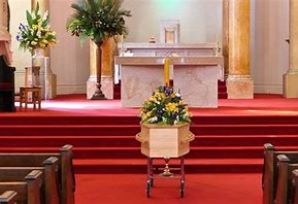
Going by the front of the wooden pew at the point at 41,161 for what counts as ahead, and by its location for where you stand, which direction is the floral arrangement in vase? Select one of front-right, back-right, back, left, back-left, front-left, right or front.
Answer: front

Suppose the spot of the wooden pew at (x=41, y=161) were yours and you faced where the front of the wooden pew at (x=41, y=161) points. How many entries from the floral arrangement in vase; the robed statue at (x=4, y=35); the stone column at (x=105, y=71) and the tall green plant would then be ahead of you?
4

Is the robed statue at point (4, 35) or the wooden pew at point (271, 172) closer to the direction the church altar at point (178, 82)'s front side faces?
the wooden pew

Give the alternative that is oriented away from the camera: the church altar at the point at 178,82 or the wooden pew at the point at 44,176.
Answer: the wooden pew

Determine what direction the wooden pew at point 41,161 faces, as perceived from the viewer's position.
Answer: facing away from the viewer

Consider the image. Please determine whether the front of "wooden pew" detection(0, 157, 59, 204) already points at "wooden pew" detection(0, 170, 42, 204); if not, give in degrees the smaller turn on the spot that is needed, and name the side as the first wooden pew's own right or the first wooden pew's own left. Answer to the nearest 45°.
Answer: approximately 180°

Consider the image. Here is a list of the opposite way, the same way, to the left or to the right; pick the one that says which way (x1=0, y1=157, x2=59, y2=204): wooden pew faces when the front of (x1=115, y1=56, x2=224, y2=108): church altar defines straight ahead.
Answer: the opposite way

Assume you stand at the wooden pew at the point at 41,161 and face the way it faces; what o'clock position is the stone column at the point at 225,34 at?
The stone column is roughly at 1 o'clock from the wooden pew.

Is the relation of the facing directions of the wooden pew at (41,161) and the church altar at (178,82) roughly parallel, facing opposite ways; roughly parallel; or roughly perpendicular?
roughly parallel, facing opposite ways

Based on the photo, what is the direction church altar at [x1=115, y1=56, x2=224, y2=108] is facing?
toward the camera

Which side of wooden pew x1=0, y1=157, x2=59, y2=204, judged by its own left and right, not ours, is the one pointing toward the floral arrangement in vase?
front

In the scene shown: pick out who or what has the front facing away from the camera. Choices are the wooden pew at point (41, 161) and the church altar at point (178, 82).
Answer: the wooden pew

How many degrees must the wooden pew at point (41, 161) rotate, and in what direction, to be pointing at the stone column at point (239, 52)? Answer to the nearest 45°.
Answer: approximately 45° to its right

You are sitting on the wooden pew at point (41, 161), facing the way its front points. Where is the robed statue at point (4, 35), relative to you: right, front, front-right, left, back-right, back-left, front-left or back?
front

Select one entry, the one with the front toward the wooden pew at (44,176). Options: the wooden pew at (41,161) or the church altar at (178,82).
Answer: the church altar

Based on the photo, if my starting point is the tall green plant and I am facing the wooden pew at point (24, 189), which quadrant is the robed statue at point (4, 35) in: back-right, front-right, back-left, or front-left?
front-right

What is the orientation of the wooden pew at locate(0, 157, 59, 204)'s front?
away from the camera

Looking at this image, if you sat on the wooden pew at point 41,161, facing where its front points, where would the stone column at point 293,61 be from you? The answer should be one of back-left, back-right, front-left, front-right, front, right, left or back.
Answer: front-right

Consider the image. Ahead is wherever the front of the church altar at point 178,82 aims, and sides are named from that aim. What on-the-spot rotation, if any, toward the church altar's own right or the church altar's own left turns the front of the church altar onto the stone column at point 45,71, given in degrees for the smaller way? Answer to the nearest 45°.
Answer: approximately 135° to the church altar's own right
